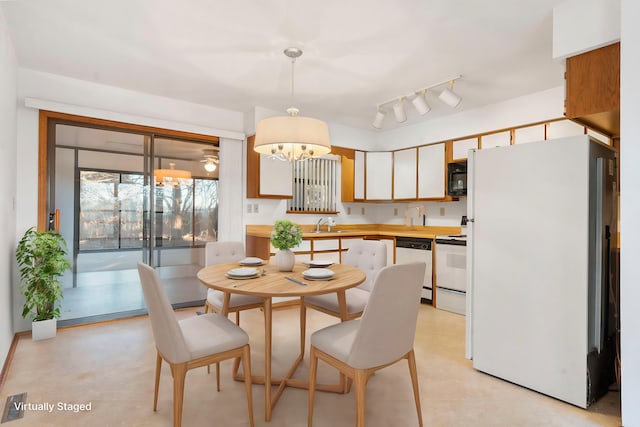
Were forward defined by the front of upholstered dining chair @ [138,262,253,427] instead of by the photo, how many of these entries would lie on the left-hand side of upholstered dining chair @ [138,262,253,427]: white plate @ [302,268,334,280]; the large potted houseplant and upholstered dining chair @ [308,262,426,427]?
1

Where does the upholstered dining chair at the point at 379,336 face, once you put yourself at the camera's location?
facing away from the viewer and to the left of the viewer

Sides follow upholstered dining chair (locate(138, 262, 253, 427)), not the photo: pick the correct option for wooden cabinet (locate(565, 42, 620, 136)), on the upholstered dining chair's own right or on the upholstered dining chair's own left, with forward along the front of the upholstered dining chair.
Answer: on the upholstered dining chair's own right

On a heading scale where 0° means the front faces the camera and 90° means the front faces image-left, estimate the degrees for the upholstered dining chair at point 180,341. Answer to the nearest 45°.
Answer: approximately 225°

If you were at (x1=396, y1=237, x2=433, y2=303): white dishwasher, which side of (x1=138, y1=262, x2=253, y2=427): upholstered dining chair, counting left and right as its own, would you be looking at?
front

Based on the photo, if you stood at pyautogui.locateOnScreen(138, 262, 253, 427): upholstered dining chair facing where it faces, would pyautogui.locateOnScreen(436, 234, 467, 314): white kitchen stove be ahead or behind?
ahead

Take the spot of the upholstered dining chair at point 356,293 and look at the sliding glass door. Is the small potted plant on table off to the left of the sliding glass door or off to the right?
left

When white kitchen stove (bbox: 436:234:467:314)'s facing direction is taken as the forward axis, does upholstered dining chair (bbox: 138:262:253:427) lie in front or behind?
in front

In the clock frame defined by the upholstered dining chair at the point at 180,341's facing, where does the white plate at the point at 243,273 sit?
The white plate is roughly at 12 o'clock from the upholstered dining chair.

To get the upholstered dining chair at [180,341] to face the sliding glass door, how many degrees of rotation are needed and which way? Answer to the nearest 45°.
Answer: approximately 45° to its left

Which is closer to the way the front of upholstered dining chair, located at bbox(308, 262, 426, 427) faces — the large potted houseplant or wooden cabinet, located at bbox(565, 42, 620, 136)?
the large potted houseplant

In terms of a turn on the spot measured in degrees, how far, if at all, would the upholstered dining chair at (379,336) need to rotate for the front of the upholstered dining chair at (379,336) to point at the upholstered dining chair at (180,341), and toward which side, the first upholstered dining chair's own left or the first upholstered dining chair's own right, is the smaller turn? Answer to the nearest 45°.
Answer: approximately 45° to the first upholstered dining chair's own left

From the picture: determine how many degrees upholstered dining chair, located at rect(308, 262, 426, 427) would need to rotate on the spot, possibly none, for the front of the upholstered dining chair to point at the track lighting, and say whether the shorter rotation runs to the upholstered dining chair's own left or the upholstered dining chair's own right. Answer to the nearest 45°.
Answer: approximately 45° to the upholstered dining chair's own right

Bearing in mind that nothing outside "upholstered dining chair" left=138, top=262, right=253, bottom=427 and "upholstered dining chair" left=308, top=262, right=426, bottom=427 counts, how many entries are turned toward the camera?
0

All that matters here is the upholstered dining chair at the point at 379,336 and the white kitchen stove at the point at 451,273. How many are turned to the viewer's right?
0
